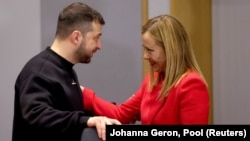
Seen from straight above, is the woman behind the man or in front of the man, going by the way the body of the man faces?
in front

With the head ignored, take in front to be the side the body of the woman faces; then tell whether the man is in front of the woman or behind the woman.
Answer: in front

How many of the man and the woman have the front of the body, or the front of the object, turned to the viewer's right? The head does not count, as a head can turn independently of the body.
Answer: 1

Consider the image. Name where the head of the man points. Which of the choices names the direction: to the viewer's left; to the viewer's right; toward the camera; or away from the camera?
to the viewer's right

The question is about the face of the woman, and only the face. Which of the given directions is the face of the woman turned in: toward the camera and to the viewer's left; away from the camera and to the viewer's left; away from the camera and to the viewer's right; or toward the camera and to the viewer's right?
toward the camera and to the viewer's left

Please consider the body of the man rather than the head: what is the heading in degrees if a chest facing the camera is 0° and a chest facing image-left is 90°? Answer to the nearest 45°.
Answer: approximately 270°
